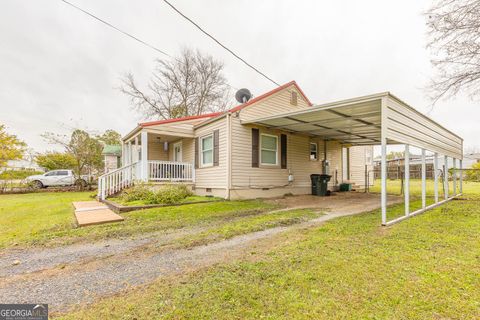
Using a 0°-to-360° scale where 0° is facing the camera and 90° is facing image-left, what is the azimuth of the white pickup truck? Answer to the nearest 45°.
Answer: approximately 90°

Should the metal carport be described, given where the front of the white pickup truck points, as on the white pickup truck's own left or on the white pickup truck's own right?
on the white pickup truck's own left

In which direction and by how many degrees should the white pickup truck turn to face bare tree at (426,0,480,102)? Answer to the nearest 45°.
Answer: approximately 135° to its left

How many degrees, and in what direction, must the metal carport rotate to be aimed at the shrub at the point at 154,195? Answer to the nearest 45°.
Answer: approximately 45° to its right

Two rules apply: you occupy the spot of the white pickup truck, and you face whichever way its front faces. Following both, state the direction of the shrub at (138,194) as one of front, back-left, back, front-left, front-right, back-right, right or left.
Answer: left

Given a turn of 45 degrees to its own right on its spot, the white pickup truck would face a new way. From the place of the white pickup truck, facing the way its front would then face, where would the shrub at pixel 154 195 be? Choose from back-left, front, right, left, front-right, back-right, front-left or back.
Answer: back-left

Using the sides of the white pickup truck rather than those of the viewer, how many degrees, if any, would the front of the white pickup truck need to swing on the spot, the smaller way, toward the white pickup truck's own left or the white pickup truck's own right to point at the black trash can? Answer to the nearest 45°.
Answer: approximately 135° to the white pickup truck's own left

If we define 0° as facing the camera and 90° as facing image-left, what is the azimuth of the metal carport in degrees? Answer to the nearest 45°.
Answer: approximately 45°

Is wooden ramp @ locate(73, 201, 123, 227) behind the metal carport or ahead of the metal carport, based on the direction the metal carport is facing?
ahead
